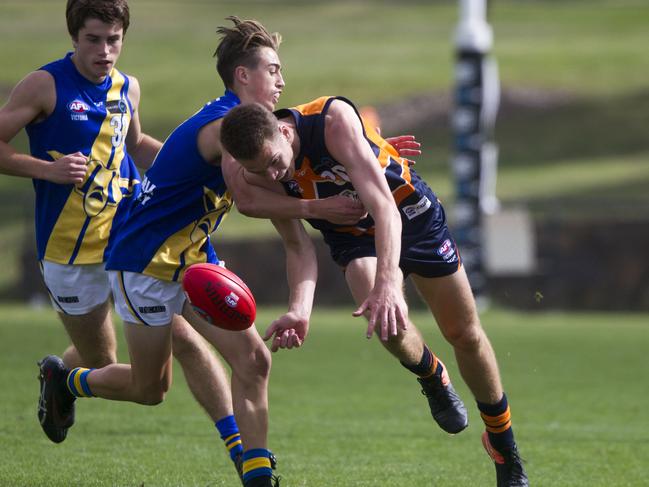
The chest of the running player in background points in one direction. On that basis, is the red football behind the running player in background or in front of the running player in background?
in front

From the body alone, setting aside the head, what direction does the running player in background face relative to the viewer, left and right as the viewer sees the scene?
facing the viewer and to the right of the viewer

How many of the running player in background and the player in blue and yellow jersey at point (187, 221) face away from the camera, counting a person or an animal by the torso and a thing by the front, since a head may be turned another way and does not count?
0

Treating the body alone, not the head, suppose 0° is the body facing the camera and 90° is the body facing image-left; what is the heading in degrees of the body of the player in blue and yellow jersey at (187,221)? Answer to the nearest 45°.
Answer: approximately 270°

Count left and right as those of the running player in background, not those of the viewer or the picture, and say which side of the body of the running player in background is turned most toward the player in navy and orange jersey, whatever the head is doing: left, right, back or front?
front

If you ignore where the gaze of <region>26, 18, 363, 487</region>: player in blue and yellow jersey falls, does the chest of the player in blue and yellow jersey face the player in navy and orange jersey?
yes

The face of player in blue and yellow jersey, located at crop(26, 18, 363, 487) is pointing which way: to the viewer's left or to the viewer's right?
to the viewer's right
